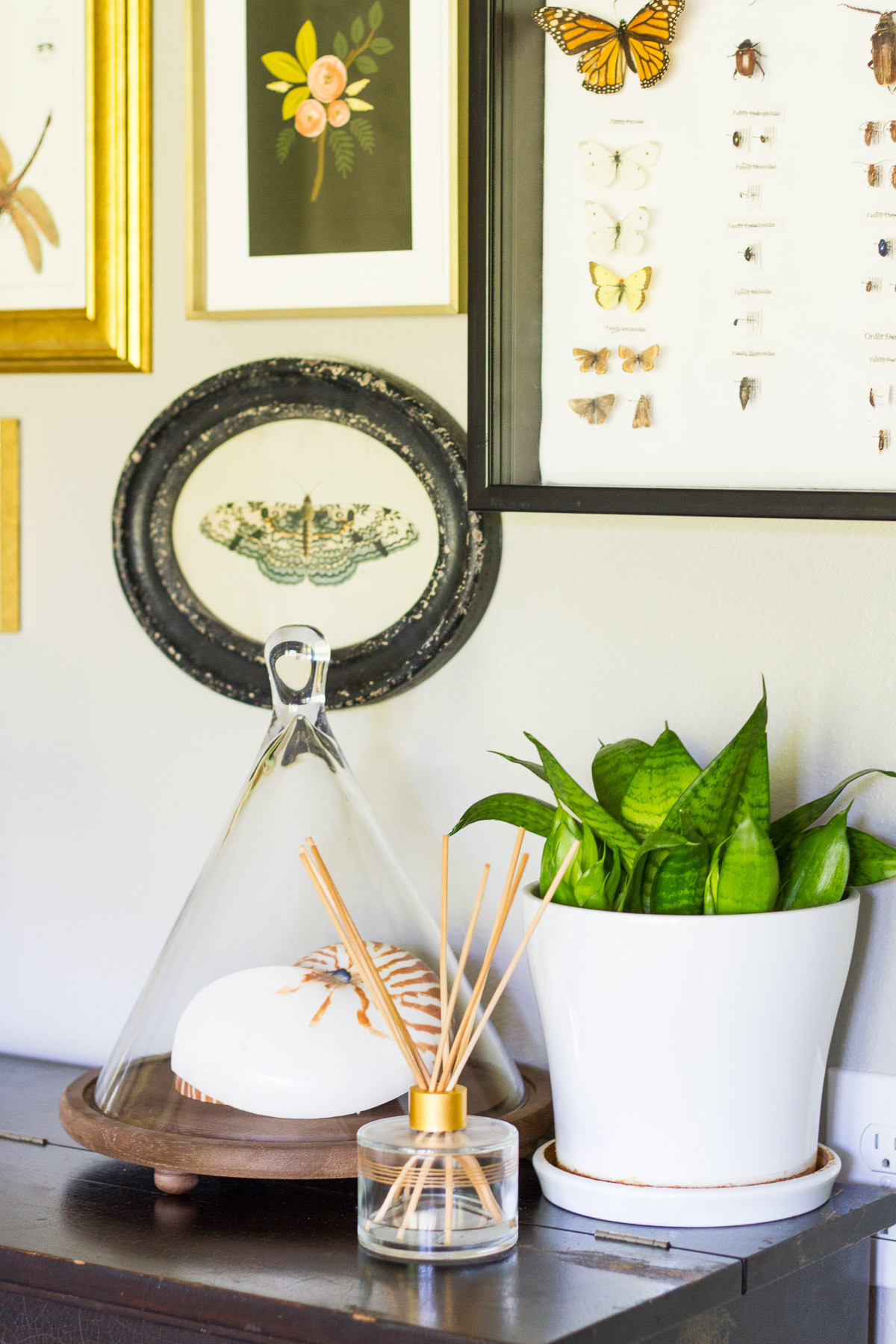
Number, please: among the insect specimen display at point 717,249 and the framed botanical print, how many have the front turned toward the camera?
2

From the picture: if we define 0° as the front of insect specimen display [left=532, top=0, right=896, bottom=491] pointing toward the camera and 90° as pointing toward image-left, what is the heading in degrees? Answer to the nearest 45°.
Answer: approximately 0°
